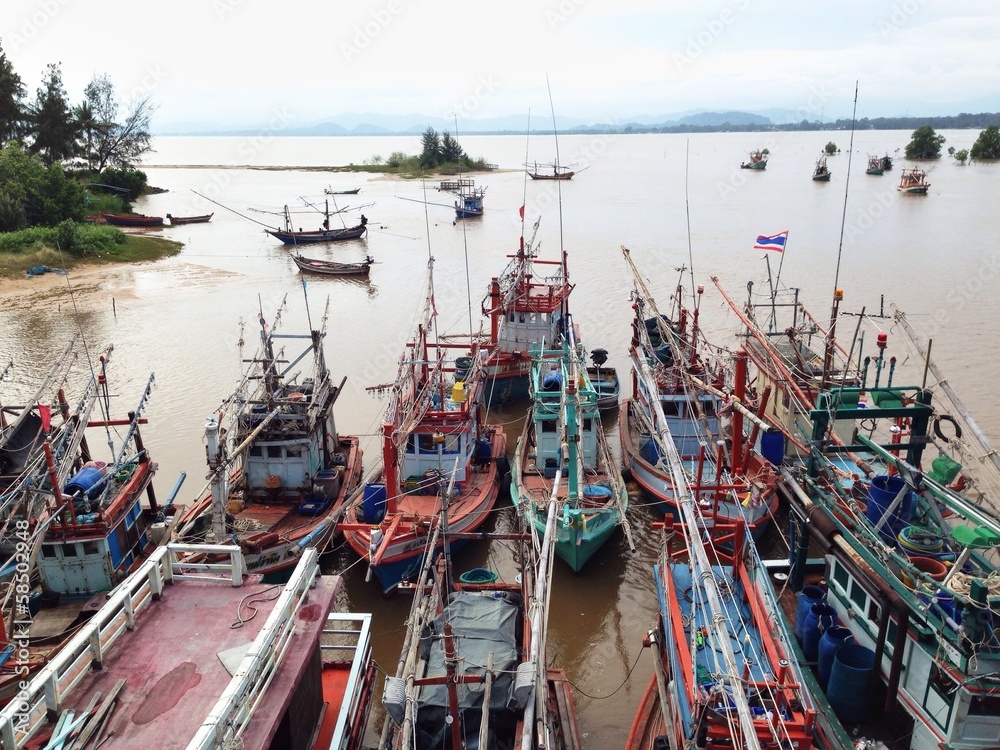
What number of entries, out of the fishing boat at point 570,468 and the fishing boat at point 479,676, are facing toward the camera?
2

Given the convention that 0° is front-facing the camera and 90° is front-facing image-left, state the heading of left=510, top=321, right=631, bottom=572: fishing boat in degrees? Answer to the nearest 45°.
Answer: approximately 0°

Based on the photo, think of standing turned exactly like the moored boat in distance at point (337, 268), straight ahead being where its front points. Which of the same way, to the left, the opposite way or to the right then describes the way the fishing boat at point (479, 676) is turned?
to the left

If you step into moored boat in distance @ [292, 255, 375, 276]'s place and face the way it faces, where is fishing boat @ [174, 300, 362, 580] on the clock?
The fishing boat is roughly at 9 o'clock from the moored boat in distance.

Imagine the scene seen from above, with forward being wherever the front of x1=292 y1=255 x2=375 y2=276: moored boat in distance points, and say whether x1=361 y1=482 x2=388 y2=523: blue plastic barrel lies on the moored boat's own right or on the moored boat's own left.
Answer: on the moored boat's own left

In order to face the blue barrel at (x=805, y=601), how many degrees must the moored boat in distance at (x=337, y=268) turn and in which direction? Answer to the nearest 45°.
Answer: approximately 90° to its left

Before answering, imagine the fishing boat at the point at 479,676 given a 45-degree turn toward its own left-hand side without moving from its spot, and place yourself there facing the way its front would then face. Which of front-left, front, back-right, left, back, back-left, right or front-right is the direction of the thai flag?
left

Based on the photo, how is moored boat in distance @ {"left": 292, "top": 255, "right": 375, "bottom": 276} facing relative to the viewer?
to the viewer's left

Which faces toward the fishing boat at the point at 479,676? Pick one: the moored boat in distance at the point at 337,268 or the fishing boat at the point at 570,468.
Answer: the fishing boat at the point at 570,468

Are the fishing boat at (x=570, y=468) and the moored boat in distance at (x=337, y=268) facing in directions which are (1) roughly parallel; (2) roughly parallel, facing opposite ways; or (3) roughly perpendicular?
roughly perpendicular

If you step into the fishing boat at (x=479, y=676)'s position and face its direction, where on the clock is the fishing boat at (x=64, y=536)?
the fishing boat at (x=64, y=536) is roughly at 4 o'clock from the fishing boat at (x=479, y=676).

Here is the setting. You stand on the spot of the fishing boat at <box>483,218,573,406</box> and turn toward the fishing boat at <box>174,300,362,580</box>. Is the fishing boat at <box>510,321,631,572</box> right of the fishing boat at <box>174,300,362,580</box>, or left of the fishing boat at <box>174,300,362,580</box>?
left
